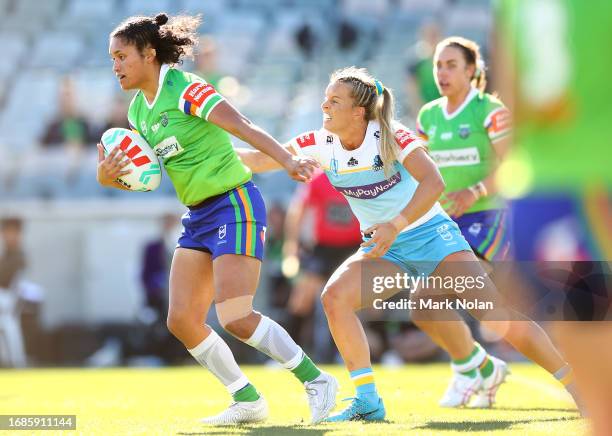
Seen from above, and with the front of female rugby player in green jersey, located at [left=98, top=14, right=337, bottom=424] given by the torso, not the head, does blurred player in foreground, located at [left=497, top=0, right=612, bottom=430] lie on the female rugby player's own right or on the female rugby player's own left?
on the female rugby player's own left

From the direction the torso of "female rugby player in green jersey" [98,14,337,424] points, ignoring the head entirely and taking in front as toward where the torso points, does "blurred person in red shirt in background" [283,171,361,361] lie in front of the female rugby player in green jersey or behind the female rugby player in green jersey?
behind

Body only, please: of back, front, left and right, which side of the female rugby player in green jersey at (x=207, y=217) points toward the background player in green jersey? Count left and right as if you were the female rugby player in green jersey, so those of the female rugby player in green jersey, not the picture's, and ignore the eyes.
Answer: back

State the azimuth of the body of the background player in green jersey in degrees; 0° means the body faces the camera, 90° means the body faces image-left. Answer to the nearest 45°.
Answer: approximately 45°

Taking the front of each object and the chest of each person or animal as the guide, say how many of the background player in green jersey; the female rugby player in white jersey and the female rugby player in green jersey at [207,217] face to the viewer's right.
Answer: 0

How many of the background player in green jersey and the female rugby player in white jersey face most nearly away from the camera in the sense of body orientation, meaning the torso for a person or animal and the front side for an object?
0

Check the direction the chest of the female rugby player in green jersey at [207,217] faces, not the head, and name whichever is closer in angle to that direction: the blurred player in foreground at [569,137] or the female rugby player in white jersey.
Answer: the blurred player in foreground

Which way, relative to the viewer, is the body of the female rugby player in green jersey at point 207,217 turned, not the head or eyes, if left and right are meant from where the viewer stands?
facing the viewer and to the left of the viewer

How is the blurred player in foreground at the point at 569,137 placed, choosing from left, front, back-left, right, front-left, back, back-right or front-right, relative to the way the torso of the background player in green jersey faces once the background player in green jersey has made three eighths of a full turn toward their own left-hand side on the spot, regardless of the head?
right

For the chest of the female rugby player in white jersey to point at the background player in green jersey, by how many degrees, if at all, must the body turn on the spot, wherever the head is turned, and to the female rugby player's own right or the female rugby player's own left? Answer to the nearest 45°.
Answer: approximately 180°

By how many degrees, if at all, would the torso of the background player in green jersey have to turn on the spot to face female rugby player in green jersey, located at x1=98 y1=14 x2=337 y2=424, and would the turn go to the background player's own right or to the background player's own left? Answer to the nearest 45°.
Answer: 0° — they already face them
